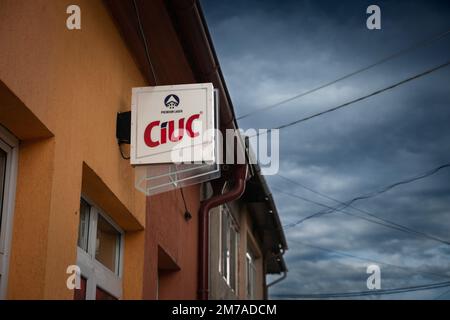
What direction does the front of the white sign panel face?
toward the camera

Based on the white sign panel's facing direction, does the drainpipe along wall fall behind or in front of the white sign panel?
behind
